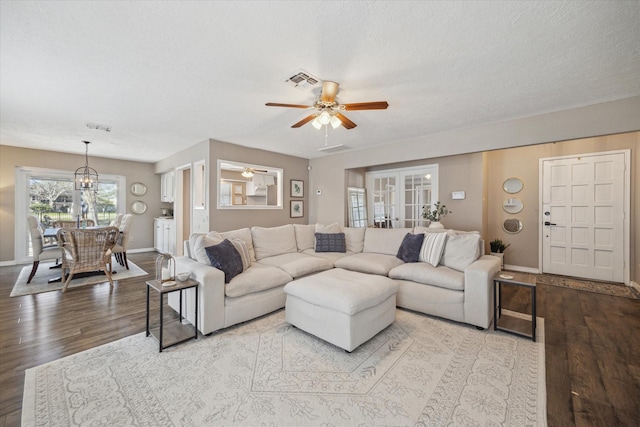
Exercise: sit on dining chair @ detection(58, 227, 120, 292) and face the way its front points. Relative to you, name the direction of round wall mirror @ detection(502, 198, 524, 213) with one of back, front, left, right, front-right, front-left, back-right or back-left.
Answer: back-right

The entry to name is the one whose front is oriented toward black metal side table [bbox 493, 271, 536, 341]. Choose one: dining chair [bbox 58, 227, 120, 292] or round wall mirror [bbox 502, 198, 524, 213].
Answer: the round wall mirror

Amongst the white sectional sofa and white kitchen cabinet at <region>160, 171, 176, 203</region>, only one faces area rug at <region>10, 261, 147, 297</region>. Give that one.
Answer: the white kitchen cabinet

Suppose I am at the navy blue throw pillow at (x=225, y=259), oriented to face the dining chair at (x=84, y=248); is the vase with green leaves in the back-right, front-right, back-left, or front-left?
back-right

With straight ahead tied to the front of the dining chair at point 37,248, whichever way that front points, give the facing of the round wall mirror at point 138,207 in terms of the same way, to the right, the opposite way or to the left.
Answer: to the right

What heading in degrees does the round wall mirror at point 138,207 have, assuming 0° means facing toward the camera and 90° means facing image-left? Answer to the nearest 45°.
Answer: approximately 0°

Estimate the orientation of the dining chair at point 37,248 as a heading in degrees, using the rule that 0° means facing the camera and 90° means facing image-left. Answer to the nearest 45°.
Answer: approximately 270°

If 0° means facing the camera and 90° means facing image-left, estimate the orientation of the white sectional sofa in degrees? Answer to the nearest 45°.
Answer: approximately 0°

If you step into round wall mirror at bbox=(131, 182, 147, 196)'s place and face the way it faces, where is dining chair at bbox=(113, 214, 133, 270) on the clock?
The dining chair is roughly at 12 o'clock from the round wall mirror.

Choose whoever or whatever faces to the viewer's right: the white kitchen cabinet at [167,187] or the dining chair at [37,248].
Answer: the dining chair

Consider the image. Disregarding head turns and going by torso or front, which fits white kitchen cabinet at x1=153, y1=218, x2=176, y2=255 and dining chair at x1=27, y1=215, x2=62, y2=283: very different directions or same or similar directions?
very different directions
